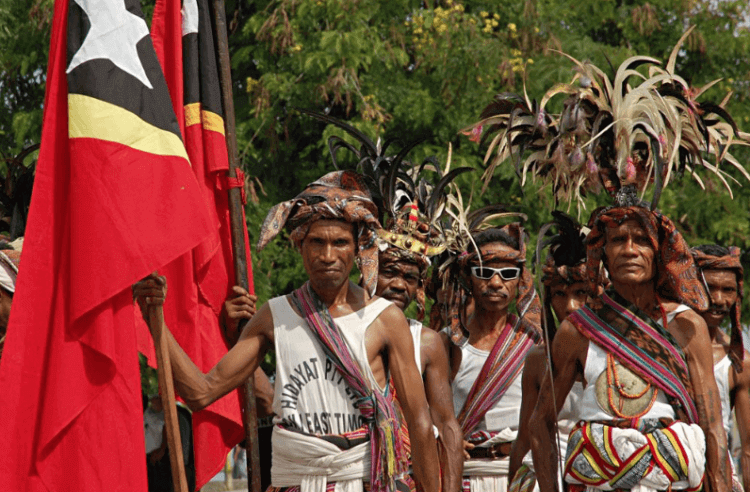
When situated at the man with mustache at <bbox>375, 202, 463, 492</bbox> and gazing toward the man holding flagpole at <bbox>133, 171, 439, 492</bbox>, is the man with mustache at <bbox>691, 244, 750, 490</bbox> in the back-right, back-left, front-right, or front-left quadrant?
back-left

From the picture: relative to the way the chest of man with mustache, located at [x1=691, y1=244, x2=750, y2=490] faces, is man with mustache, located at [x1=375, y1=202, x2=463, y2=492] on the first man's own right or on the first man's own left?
on the first man's own right

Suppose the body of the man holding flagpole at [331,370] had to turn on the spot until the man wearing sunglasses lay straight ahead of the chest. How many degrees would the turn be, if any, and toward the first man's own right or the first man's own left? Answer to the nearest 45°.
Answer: approximately 135° to the first man's own left

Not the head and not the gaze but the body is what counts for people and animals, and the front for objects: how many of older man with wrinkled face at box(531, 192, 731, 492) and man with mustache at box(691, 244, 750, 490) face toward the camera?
2
